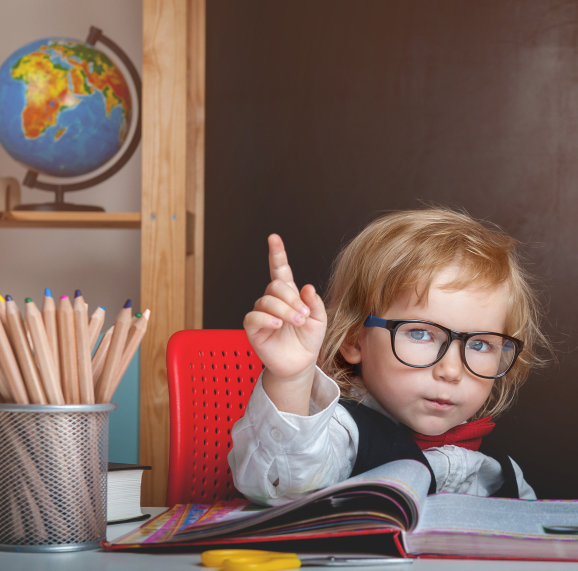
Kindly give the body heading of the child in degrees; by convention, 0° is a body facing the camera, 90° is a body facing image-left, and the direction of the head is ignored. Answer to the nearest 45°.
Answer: approximately 315°
